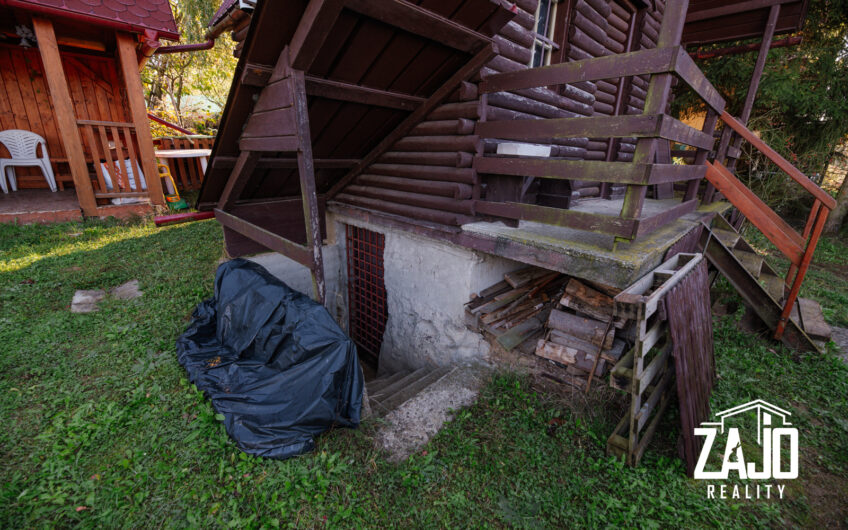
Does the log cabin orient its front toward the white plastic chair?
no
